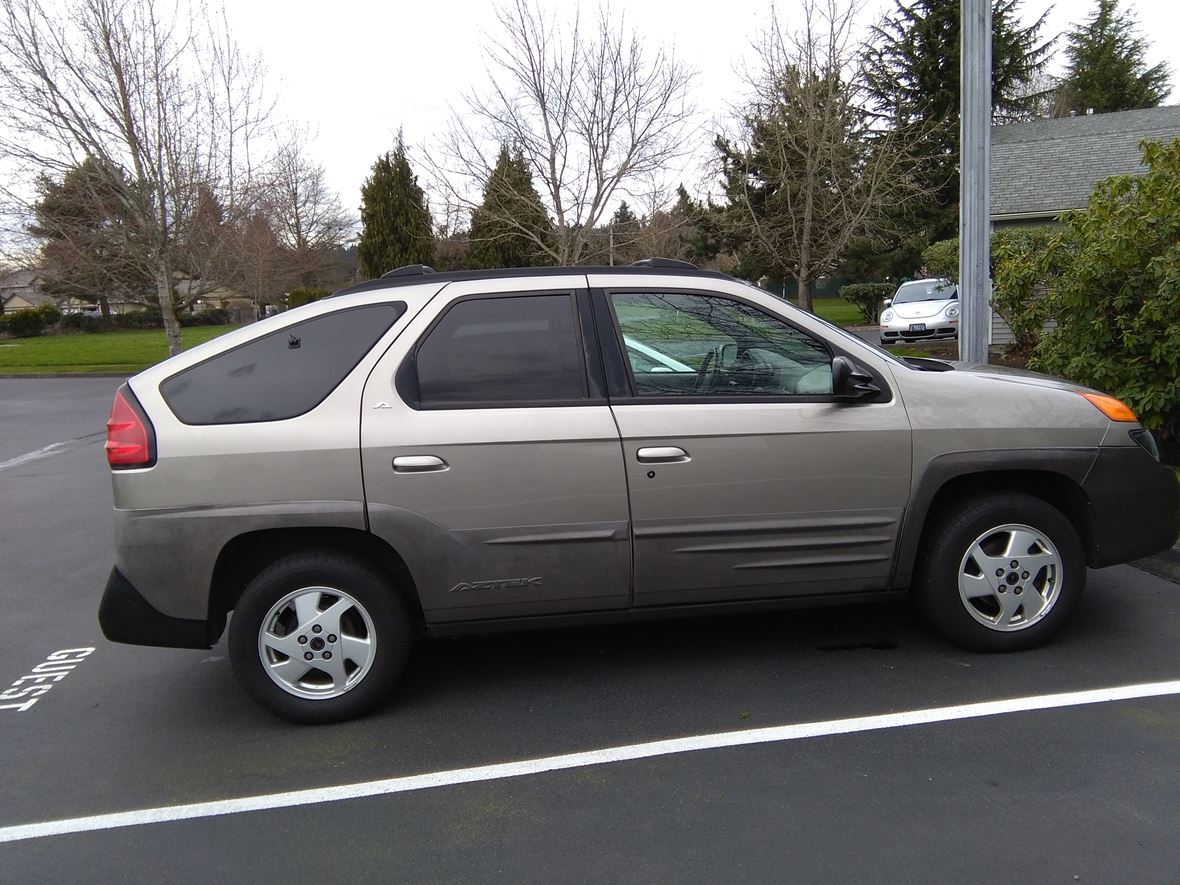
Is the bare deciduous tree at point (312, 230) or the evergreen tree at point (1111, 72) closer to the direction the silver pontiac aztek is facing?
the evergreen tree

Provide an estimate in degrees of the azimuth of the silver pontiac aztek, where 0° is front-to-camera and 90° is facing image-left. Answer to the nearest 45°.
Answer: approximately 270°

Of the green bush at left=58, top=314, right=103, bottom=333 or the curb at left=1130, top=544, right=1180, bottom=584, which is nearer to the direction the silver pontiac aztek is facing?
the curb

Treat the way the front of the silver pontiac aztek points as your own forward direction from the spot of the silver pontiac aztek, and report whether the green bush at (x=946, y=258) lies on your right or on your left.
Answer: on your left

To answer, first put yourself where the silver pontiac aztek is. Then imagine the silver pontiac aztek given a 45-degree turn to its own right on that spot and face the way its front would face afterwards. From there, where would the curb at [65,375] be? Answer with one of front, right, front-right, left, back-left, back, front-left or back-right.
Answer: back

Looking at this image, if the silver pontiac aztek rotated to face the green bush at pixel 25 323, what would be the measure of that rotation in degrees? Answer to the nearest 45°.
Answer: approximately 135° to its left

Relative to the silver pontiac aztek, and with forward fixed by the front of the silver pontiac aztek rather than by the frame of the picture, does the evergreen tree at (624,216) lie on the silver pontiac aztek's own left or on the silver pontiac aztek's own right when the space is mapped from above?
on the silver pontiac aztek's own left

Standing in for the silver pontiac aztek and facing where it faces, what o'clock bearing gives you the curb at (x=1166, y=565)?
The curb is roughly at 11 o'clock from the silver pontiac aztek.

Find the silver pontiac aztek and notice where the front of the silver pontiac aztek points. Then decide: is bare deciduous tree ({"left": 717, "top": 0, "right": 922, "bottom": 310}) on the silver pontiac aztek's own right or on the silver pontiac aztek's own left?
on the silver pontiac aztek's own left

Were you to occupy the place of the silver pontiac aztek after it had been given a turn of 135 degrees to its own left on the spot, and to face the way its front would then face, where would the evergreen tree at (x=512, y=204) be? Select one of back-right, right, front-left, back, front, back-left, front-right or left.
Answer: front-right

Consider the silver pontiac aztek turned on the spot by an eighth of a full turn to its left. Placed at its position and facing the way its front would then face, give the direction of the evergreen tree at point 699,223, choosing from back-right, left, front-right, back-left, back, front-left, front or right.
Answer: front-left

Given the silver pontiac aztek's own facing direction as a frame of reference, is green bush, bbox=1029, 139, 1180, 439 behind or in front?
in front

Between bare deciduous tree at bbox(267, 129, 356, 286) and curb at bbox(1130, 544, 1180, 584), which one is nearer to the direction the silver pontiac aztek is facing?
the curb

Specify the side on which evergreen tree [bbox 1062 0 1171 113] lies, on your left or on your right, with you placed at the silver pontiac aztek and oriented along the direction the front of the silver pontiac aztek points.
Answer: on your left

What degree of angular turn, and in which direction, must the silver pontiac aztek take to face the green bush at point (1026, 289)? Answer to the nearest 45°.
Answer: approximately 45° to its left

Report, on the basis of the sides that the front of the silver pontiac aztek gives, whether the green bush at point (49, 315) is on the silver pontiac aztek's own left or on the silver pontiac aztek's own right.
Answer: on the silver pontiac aztek's own left
